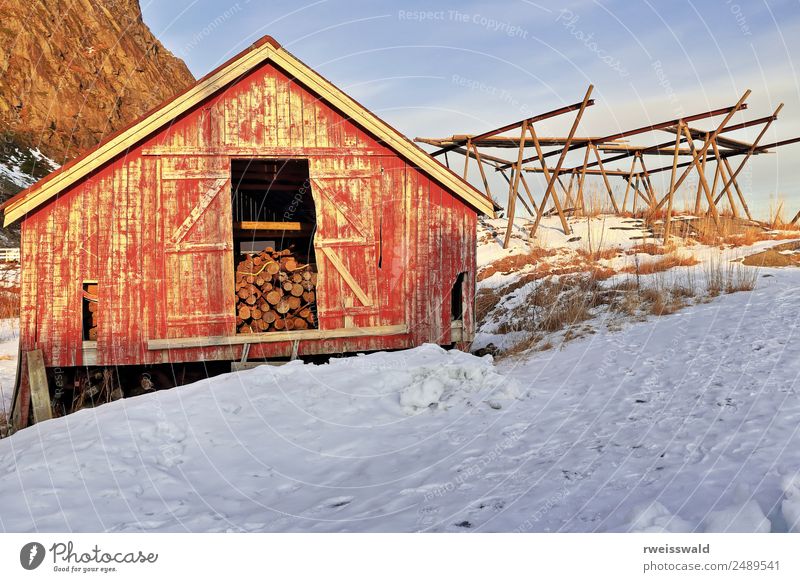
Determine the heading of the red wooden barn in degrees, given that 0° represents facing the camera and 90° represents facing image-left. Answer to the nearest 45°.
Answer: approximately 0°
